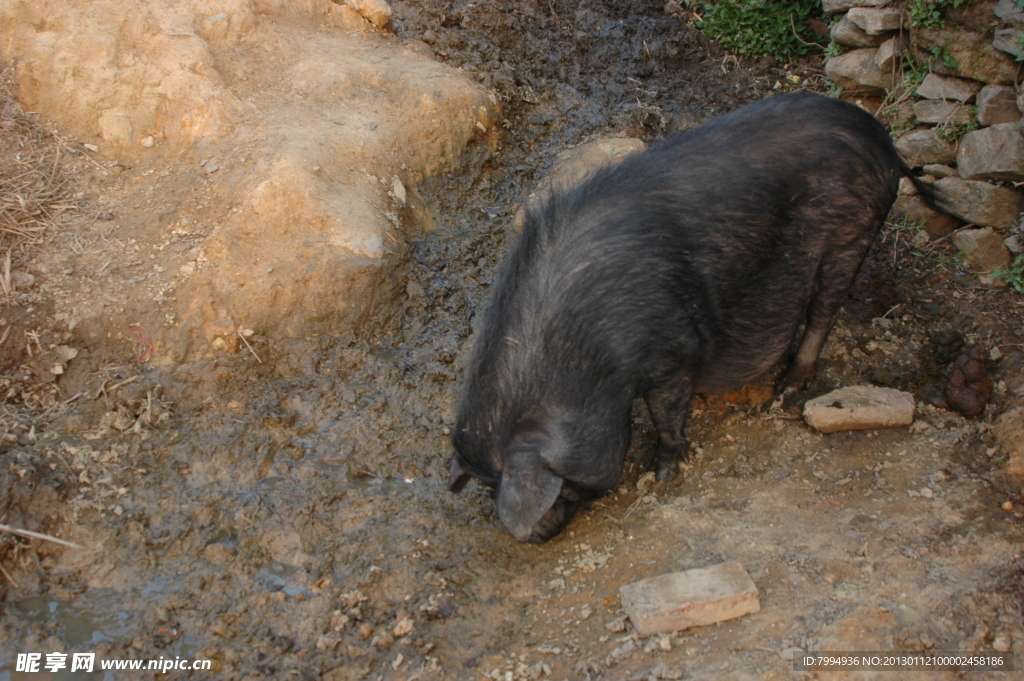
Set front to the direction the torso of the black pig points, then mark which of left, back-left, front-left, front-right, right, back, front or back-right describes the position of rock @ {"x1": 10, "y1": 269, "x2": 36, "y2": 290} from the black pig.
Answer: front-right

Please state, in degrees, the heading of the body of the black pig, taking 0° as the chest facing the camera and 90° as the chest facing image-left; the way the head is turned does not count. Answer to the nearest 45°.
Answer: approximately 45°

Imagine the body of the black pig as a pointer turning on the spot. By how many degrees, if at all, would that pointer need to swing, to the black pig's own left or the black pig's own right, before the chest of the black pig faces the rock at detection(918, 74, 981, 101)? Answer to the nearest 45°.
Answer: approximately 180°

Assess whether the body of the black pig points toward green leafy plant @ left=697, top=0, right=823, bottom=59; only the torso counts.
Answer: no

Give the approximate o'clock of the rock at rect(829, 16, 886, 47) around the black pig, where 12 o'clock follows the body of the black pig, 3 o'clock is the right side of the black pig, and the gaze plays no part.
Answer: The rock is roughly at 5 o'clock from the black pig.

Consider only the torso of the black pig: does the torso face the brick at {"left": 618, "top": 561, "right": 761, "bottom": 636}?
no

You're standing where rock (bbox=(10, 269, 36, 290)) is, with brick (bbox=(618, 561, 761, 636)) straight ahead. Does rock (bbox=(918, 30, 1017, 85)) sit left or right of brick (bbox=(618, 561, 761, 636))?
left

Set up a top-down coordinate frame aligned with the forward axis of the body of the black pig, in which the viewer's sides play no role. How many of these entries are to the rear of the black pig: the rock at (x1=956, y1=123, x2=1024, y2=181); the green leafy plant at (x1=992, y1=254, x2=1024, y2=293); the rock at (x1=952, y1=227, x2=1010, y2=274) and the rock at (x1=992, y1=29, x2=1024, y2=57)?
4

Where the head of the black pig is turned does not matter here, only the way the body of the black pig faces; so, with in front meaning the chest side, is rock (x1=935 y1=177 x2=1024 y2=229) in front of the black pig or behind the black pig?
behind

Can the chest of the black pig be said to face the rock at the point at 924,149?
no

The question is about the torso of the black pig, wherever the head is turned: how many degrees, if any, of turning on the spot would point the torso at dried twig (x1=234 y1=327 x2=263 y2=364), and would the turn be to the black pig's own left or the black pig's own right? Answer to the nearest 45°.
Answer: approximately 45° to the black pig's own right

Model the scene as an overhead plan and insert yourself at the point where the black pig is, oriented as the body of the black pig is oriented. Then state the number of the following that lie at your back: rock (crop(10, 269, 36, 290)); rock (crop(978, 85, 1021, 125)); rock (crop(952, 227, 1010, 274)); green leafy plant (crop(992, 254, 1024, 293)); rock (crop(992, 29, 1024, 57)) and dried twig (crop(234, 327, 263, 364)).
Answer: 4

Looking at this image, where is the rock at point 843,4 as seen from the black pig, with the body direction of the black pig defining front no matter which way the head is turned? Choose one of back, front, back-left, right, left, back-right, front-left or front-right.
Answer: back-right

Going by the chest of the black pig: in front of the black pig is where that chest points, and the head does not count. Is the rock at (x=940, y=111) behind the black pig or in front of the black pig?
behind

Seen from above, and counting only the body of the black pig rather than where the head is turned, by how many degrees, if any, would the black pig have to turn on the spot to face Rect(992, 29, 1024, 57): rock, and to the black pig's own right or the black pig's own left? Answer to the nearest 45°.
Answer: approximately 180°

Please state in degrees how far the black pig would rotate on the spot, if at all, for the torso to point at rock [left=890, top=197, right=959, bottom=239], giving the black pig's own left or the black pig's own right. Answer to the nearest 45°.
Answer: approximately 180°
